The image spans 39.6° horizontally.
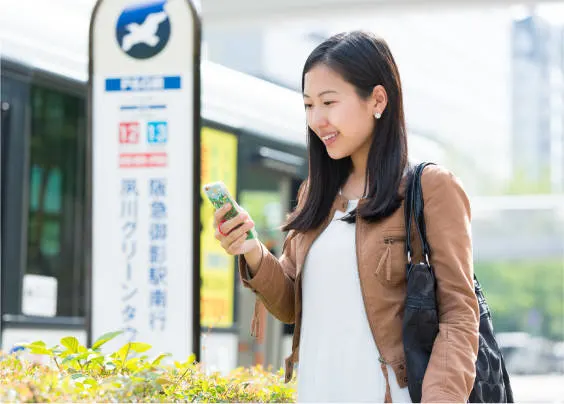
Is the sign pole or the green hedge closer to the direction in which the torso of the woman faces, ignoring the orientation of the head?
the green hedge

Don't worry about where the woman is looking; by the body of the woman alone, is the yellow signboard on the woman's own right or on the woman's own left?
on the woman's own right

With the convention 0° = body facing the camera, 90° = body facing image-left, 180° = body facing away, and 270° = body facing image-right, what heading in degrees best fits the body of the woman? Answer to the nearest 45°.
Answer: approximately 45°

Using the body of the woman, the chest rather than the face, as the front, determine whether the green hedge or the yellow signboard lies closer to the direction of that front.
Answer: the green hedge

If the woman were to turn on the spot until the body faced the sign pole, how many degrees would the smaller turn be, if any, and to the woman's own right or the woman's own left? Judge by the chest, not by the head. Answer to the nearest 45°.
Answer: approximately 90° to the woman's own right
